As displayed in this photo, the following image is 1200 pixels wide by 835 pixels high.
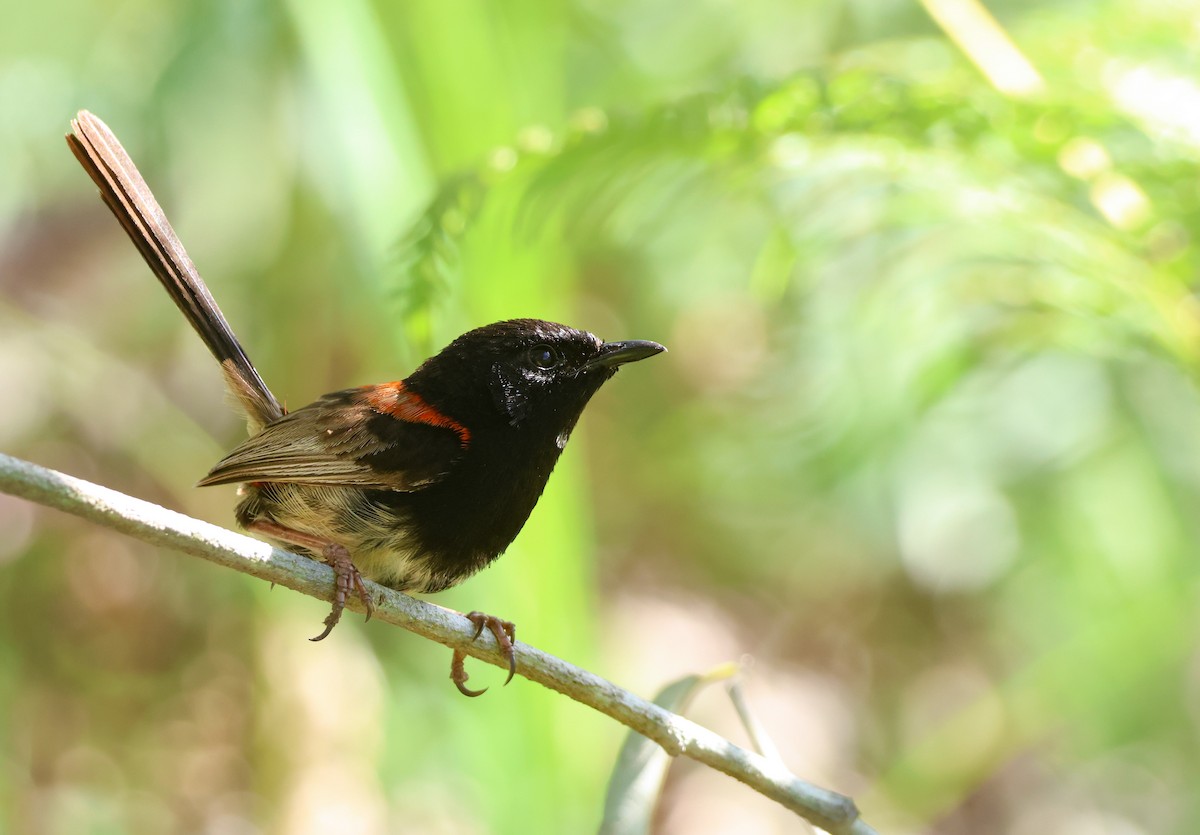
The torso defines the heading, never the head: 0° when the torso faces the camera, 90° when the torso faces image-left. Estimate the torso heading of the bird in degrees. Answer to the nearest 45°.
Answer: approximately 270°
